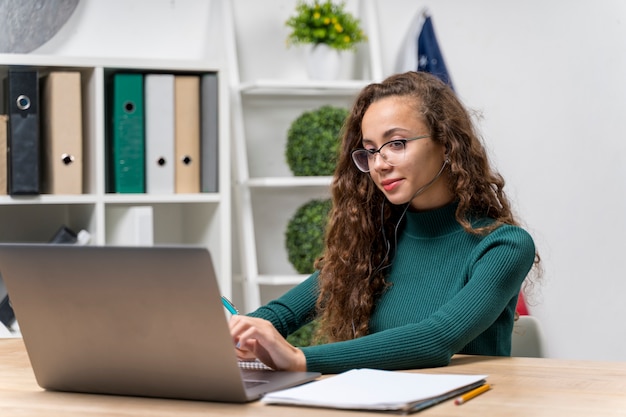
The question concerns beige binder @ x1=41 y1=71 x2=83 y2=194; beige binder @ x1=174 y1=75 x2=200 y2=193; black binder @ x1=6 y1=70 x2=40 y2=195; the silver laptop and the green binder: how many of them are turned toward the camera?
4

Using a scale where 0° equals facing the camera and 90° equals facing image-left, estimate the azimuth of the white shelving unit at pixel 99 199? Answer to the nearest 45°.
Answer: approximately 0°

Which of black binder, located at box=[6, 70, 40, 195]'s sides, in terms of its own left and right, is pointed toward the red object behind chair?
left

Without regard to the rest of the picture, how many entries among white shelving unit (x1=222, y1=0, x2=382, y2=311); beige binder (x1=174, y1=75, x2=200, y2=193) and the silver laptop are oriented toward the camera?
2

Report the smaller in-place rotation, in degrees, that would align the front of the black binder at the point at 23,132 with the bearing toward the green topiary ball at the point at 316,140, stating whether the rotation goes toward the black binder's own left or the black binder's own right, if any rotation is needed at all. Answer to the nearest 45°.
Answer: approximately 90° to the black binder's own left

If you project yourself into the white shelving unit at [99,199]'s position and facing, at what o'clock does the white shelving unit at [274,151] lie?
the white shelving unit at [274,151] is roughly at 8 o'clock from the white shelving unit at [99,199].
